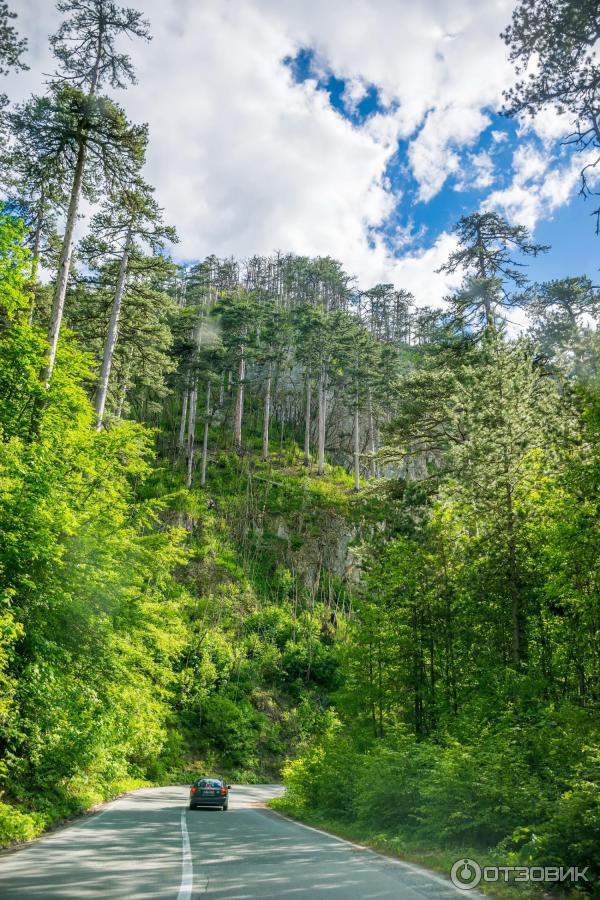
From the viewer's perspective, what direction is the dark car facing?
away from the camera
